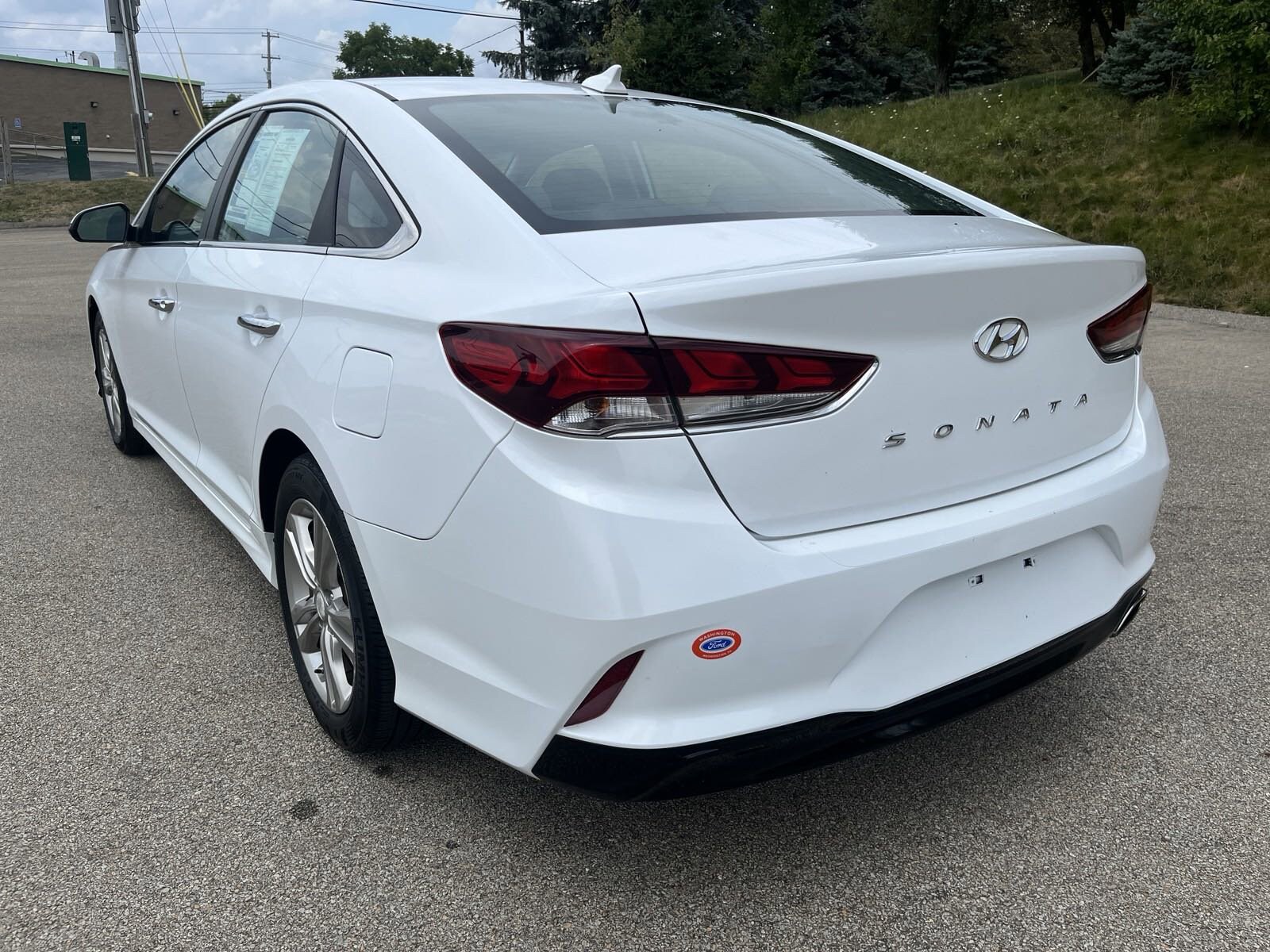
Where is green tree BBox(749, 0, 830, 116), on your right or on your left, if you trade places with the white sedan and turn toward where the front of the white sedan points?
on your right

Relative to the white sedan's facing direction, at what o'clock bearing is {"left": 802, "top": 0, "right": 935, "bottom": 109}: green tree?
The green tree is roughly at 2 o'clock from the white sedan.

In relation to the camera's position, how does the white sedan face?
facing away from the viewer and to the left of the viewer

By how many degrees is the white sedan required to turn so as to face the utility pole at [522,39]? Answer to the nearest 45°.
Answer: approximately 45° to its right

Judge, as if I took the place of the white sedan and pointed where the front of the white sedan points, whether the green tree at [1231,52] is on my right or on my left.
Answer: on my right

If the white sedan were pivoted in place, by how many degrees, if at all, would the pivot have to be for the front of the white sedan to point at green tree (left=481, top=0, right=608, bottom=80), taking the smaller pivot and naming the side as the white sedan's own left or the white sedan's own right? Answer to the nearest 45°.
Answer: approximately 45° to the white sedan's own right

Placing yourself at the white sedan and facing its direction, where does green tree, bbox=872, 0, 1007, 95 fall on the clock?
The green tree is roughly at 2 o'clock from the white sedan.

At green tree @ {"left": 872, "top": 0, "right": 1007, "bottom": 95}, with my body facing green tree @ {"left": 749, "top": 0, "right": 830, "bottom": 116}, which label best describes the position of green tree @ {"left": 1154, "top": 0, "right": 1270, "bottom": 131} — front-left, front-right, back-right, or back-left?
back-left
